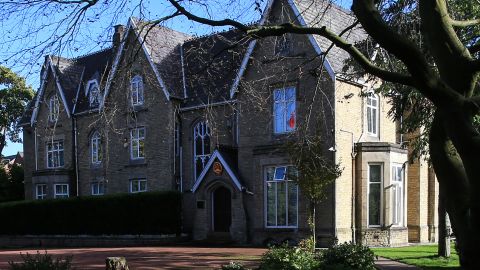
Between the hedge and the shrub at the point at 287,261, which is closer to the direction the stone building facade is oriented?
the shrub

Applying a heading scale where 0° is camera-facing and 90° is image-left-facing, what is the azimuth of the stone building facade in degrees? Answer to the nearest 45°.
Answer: approximately 45°

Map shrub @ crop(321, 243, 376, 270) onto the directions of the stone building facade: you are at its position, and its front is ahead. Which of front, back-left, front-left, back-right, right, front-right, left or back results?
front-left

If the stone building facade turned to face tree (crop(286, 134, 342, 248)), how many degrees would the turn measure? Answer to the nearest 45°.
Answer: approximately 45° to its left

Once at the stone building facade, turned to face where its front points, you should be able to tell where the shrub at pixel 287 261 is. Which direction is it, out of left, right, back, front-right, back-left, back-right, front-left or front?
front-left
